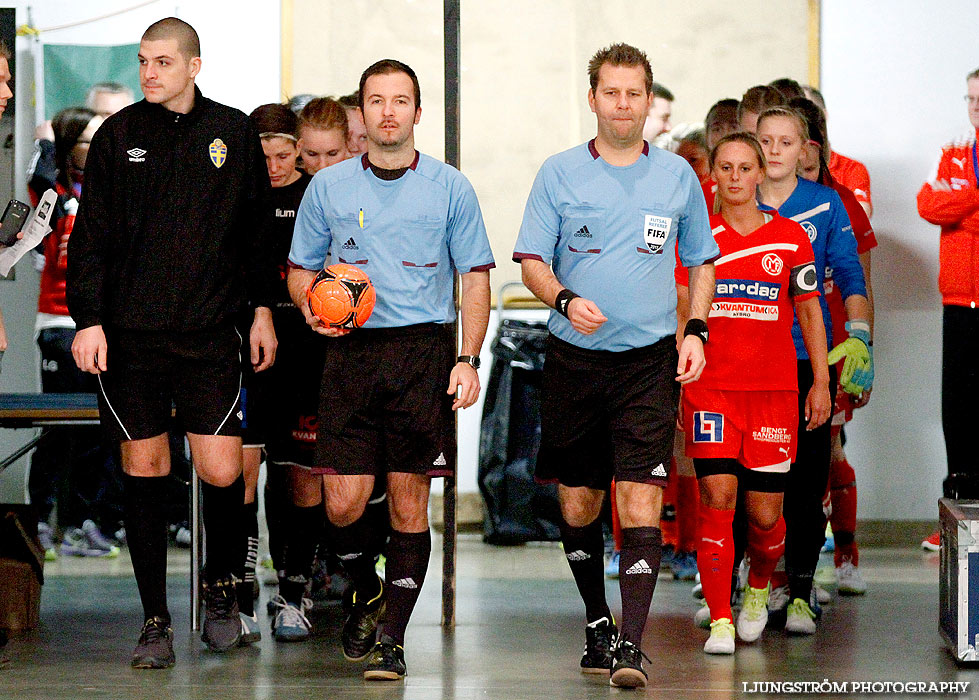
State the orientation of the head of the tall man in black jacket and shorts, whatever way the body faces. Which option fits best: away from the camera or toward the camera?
toward the camera

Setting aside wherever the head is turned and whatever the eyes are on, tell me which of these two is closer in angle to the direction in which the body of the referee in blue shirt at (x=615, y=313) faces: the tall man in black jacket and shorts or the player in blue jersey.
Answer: the tall man in black jacket and shorts

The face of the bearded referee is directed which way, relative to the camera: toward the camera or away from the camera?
toward the camera

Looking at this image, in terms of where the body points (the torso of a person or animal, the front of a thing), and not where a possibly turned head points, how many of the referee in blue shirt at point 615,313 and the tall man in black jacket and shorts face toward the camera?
2

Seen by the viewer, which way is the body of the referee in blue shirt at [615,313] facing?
toward the camera

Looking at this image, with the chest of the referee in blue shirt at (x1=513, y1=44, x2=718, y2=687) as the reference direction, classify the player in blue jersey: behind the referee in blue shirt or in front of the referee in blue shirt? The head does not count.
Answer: behind

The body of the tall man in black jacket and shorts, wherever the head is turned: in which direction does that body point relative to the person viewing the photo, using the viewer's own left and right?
facing the viewer

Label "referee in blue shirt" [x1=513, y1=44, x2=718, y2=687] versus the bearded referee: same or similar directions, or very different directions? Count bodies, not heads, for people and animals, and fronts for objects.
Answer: same or similar directions

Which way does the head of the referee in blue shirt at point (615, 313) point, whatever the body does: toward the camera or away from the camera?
toward the camera

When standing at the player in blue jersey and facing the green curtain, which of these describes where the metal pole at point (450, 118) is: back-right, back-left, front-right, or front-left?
front-left

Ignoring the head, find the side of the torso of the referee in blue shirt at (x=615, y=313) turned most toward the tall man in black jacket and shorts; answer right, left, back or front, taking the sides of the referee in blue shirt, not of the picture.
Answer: right
